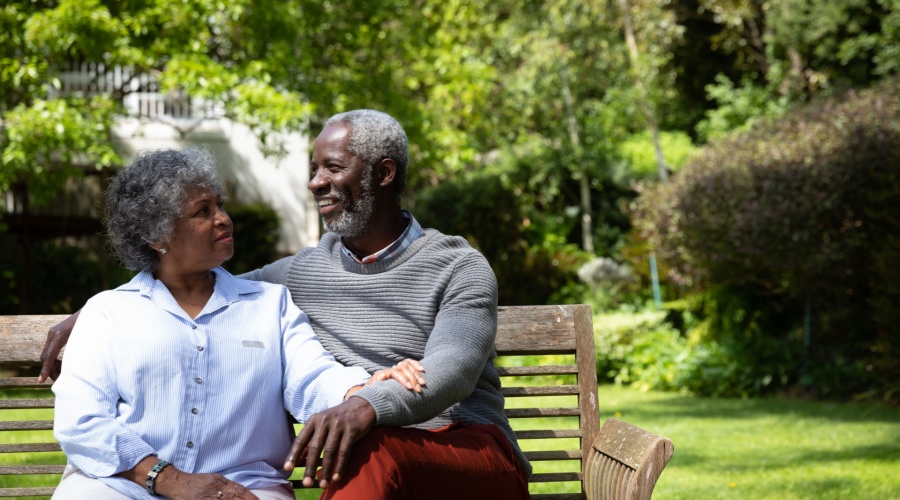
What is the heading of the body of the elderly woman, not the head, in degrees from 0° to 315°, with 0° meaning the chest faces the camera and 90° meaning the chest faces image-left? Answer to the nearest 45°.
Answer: approximately 0°

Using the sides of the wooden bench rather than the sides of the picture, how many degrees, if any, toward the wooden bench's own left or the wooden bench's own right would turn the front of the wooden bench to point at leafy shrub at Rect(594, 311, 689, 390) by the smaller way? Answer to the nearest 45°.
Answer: approximately 180°

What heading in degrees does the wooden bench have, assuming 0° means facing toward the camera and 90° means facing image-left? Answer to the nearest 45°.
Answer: approximately 0°

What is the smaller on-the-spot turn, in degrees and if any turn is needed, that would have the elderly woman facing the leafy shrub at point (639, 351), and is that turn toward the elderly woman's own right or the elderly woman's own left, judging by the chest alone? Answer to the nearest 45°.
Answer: approximately 135° to the elderly woman's own left

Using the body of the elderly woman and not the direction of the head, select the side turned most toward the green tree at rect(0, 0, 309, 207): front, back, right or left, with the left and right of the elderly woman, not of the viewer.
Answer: back

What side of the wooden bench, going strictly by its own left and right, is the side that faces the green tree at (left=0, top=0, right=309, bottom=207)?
back

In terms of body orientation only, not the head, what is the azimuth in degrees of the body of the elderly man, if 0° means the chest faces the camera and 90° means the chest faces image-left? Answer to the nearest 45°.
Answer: approximately 45°

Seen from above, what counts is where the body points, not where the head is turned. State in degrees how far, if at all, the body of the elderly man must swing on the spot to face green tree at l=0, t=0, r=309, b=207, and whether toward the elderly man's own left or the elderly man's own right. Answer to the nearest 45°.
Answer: approximately 135° to the elderly man's own right

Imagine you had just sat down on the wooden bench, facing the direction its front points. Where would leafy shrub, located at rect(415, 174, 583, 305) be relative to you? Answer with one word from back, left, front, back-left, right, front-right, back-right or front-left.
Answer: back

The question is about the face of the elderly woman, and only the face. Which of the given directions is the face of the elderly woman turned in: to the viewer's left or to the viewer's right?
to the viewer's right

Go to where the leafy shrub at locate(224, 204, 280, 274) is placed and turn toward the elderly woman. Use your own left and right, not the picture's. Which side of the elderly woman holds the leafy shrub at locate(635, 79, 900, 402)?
left
